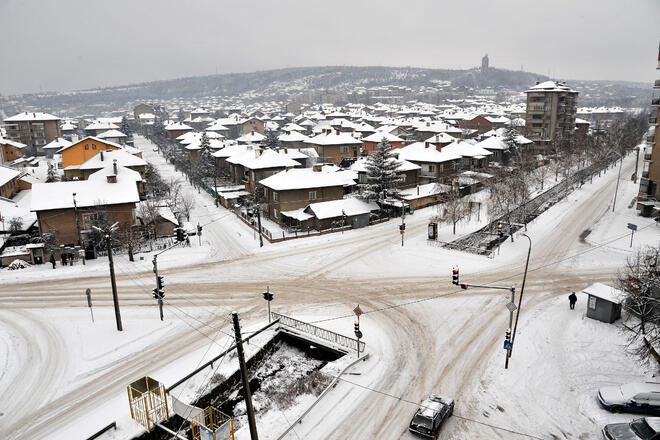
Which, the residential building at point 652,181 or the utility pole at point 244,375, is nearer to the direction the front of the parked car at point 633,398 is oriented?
the utility pole

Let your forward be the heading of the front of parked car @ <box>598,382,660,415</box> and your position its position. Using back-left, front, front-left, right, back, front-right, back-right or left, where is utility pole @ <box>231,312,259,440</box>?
front-left

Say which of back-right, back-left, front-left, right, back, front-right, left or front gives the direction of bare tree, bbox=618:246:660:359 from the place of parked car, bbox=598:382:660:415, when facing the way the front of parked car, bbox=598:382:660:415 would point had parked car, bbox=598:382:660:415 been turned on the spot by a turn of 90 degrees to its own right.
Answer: front

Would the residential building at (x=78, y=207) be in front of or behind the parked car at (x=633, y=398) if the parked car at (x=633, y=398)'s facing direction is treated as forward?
in front

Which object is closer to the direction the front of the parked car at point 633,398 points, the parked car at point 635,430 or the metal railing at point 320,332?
the metal railing

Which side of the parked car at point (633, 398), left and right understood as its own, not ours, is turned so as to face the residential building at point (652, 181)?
right

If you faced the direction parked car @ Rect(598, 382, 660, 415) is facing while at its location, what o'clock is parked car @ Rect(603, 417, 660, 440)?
parked car @ Rect(603, 417, 660, 440) is roughly at 9 o'clock from parked car @ Rect(598, 382, 660, 415).

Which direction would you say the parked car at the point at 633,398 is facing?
to the viewer's left

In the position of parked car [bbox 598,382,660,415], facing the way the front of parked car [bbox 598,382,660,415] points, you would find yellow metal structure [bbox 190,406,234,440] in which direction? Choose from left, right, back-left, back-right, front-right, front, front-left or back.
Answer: front-left

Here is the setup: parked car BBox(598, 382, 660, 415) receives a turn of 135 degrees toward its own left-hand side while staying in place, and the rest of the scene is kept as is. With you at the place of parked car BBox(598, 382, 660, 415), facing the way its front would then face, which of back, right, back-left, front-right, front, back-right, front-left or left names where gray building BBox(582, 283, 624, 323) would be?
back-left

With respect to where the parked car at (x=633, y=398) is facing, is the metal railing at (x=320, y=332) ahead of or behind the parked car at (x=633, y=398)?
ahead
